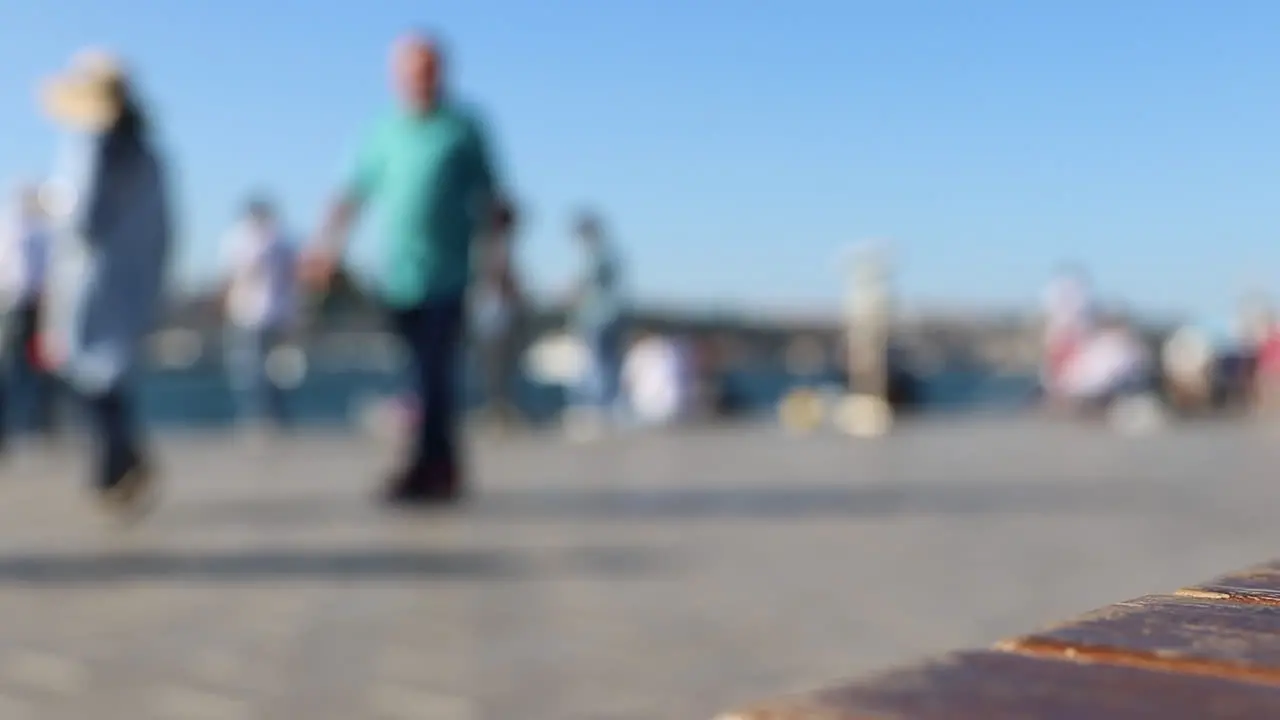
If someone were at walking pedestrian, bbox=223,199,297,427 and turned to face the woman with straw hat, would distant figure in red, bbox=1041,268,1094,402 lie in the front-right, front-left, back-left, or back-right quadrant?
back-left

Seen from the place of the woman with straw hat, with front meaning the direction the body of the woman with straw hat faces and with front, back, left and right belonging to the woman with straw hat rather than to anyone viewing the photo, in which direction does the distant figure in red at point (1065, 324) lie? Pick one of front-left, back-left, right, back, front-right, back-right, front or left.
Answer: back-right

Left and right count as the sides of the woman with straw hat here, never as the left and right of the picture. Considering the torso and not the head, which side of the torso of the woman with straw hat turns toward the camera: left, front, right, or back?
left

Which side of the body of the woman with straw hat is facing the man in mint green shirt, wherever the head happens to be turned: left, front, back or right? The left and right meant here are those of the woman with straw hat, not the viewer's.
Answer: back

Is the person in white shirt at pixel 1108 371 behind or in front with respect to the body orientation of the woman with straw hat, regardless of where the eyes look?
behind
